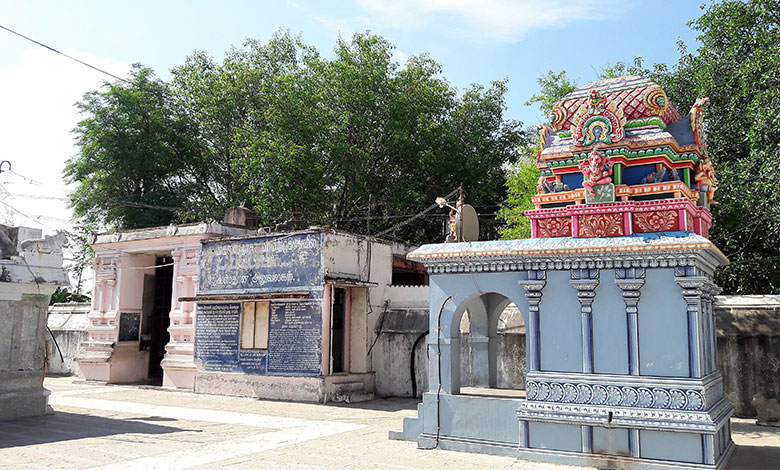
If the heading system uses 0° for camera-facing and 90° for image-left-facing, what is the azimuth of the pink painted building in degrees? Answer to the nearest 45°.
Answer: approximately 45°

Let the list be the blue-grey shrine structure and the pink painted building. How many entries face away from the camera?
0

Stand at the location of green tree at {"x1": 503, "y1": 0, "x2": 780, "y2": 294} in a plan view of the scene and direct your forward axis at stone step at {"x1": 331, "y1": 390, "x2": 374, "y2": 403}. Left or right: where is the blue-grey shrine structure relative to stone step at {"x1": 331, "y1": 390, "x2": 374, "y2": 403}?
left

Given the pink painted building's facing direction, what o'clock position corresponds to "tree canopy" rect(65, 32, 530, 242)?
The tree canopy is roughly at 6 o'clock from the pink painted building.

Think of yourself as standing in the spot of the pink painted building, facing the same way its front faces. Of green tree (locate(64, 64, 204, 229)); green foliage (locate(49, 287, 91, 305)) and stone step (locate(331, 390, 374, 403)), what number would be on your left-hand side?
1

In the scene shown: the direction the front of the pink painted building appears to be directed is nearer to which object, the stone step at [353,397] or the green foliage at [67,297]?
the stone step

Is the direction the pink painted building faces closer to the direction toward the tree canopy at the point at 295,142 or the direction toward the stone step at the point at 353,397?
the stone step

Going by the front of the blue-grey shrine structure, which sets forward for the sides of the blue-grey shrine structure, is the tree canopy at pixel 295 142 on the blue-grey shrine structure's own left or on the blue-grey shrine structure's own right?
on the blue-grey shrine structure's own right

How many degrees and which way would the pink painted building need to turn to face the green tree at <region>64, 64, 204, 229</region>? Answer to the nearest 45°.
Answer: approximately 135° to its right
